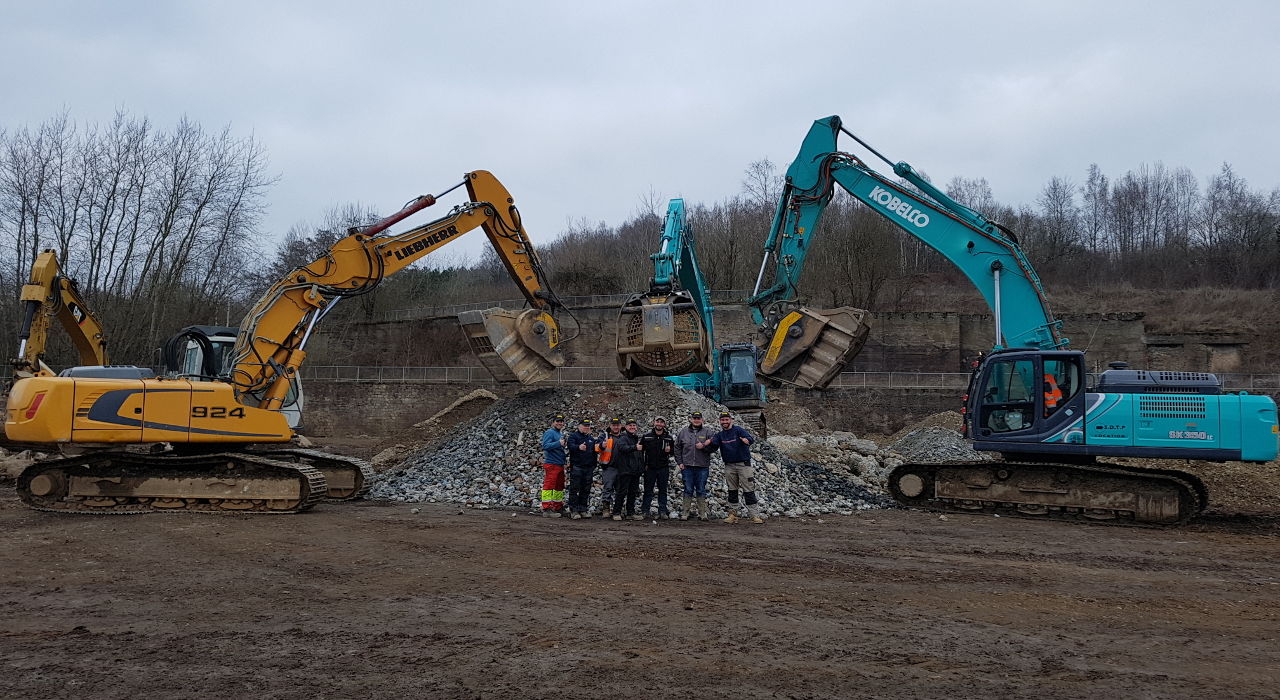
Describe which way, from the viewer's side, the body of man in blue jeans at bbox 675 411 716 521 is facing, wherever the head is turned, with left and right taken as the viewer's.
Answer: facing the viewer

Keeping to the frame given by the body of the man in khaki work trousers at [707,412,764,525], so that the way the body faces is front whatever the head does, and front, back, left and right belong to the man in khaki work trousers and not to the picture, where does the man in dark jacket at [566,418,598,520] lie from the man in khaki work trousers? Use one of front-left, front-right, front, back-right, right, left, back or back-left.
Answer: right

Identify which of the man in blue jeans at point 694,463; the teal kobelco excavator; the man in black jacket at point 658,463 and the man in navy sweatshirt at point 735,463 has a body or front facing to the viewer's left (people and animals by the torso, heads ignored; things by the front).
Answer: the teal kobelco excavator

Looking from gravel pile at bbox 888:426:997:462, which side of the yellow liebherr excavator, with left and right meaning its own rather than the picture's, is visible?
front

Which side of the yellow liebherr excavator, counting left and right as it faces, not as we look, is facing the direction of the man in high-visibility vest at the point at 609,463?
front

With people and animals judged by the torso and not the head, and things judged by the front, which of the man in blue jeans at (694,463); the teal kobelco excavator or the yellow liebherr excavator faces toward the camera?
the man in blue jeans

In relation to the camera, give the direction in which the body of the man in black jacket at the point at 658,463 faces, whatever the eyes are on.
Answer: toward the camera

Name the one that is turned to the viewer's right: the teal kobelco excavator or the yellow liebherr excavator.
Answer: the yellow liebherr excavator

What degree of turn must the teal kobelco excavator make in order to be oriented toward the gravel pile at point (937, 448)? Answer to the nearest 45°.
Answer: approximately 90° to its right

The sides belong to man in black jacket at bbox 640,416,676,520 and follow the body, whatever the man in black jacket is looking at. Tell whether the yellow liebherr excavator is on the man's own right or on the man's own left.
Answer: on the man's own right

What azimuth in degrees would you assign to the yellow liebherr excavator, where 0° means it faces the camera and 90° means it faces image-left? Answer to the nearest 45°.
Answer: approximately 270°

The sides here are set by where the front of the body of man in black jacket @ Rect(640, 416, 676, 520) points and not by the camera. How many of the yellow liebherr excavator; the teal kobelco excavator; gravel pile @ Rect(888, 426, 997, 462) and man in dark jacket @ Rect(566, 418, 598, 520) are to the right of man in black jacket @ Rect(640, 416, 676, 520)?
2

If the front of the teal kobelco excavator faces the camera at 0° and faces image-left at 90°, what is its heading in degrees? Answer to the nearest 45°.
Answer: approximately 90°
